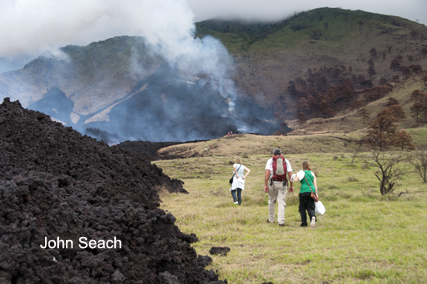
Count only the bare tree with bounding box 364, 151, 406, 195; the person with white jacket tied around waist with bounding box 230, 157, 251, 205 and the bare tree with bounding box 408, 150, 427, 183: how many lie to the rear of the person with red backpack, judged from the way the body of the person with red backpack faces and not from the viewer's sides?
0

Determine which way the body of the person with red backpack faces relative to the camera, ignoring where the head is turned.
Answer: away from the camera

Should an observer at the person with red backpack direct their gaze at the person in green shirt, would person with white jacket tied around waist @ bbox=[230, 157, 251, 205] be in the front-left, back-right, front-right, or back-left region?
back-left

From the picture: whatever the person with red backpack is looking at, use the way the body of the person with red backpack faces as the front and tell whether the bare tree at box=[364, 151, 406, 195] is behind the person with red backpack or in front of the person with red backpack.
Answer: in front

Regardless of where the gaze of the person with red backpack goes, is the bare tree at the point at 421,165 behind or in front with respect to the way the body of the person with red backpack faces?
in front

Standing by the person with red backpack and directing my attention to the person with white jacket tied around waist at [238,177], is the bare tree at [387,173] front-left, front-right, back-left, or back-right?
front-right

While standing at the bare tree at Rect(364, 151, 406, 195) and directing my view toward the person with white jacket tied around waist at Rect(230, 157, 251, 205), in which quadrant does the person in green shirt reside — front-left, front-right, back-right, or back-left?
front-left
